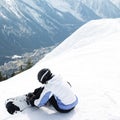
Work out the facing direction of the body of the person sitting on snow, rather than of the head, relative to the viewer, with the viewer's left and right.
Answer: facing away from the viewer and to the left of the viewer
